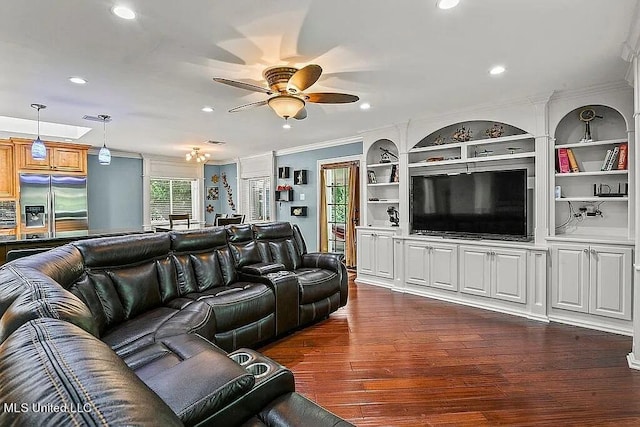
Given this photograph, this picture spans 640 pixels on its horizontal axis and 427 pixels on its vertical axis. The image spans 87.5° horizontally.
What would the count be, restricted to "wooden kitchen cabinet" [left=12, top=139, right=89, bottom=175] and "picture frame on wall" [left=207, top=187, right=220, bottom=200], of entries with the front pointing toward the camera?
2

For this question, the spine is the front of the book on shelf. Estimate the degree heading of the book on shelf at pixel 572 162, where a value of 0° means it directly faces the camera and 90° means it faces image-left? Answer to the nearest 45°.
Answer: approximately 0°

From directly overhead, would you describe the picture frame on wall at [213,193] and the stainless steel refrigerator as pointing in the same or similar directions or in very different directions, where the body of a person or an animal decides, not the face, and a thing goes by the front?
same or similar directions

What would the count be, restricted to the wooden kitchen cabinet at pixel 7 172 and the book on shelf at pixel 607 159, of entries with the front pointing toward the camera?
2

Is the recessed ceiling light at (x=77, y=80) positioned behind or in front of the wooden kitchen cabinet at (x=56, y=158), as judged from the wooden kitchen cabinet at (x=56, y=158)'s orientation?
in front

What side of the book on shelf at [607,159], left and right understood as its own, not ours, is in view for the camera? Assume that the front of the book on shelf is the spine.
front

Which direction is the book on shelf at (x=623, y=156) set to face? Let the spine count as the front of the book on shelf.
toward the camera

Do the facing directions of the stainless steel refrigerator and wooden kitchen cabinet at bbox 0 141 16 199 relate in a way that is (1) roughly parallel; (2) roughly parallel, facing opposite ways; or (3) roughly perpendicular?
roughly parallel

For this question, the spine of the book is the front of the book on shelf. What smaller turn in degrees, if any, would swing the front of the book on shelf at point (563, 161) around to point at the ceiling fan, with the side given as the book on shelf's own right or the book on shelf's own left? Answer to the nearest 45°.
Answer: approximately 45° to the book on shelf's own right

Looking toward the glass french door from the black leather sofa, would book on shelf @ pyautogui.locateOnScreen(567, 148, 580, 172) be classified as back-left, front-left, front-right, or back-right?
front-right

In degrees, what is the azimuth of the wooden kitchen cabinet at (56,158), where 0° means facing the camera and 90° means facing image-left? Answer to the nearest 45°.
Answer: approximately 0°

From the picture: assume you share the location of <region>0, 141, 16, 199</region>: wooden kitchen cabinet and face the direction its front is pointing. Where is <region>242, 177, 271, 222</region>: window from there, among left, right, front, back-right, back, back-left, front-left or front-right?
left

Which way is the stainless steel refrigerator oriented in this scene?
toward the camera
